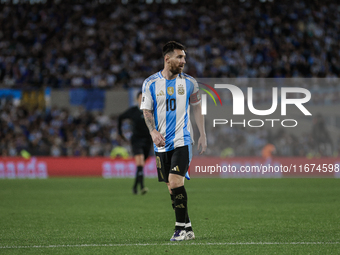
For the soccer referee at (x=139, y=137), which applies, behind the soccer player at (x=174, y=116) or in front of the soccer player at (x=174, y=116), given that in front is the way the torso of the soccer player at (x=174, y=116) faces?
behind

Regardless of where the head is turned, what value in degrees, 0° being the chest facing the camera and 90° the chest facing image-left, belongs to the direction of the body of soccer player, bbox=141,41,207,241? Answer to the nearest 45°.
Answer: approximately 0°
